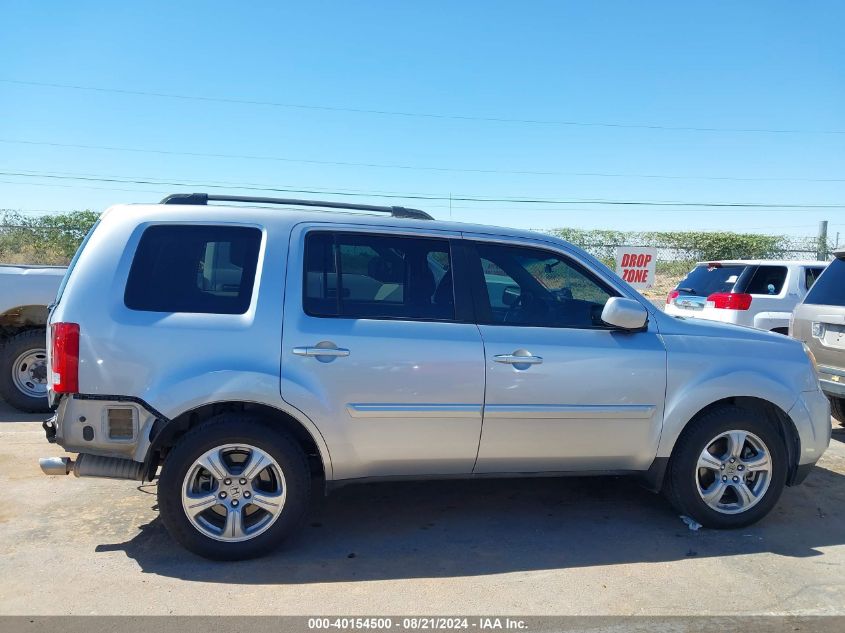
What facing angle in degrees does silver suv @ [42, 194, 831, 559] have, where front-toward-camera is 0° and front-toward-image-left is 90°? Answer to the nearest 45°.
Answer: approximately 270°

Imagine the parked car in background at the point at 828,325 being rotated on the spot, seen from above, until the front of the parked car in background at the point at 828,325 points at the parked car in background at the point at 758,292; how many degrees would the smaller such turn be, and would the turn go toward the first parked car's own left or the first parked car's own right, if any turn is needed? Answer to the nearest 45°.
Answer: approximately 45° to the first parked car's own left

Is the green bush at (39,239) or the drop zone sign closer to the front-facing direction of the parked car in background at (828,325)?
the drop zone sign

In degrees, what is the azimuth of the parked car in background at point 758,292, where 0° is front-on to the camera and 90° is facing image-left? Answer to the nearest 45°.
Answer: approximately 225°

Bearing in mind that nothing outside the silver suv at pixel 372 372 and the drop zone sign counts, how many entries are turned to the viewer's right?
1

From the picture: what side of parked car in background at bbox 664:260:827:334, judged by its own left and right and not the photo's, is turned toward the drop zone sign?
left

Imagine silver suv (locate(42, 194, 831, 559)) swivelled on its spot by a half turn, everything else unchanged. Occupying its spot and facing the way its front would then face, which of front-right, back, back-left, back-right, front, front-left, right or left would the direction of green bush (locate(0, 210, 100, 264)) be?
front-right

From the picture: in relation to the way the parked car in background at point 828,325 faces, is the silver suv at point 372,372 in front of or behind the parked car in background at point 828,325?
behind

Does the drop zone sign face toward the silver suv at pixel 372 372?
yes

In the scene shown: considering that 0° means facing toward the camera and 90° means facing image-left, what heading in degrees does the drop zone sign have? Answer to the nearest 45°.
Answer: approximately 0°

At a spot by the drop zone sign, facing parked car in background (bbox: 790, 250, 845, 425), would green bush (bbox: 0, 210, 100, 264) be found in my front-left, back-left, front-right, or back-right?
back-right
